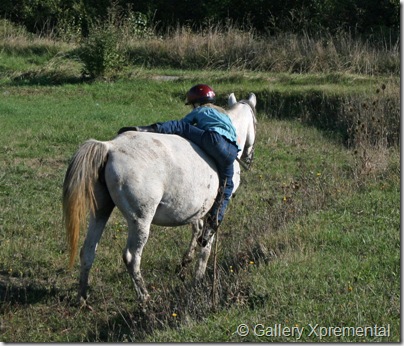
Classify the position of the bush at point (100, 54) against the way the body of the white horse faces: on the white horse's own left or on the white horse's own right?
on the white horse's own left

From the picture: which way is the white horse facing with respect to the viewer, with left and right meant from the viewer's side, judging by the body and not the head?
facing away from the viewer and to the right of the viewer
